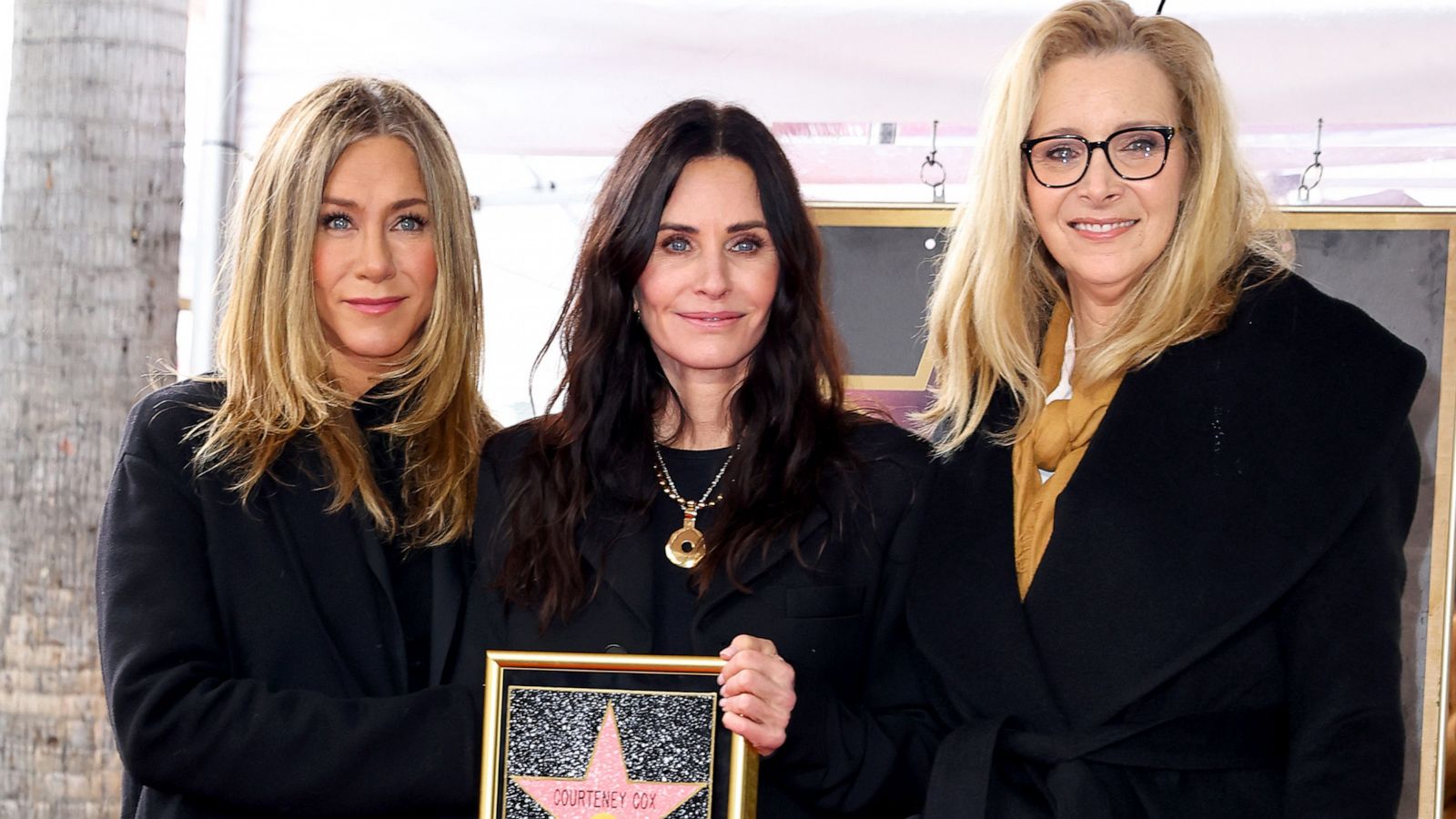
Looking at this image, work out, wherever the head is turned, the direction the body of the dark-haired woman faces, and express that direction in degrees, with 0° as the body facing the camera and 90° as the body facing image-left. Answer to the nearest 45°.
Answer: approximately 0°

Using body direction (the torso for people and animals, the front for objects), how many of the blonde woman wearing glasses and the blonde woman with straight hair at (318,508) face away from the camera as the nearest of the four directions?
0

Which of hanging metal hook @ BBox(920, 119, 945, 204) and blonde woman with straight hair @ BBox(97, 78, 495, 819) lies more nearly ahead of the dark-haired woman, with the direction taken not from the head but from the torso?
the blonde woman with straight hair

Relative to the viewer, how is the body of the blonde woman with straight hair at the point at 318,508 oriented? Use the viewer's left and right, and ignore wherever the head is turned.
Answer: facing the viewer and to the right of the viewer

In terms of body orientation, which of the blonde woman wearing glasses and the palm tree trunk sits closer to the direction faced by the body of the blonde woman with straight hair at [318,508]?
the blonde woman wearing glasses

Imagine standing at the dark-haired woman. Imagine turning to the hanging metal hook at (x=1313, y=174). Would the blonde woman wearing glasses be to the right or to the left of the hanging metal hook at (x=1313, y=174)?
right

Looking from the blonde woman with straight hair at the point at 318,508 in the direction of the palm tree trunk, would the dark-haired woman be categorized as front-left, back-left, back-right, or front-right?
back-right

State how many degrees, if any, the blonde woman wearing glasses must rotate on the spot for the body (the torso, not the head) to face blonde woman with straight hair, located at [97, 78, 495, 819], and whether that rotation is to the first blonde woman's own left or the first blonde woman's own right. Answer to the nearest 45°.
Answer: approximately 45° to the first blonde woman's own right

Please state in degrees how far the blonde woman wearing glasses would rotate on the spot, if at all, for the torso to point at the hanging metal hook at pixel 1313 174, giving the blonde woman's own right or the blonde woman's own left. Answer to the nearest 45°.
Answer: approximately 135° to the blonde woman's own right

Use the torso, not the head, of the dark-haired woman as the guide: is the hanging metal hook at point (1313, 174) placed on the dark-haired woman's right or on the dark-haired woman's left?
on the dark-haired woman's left

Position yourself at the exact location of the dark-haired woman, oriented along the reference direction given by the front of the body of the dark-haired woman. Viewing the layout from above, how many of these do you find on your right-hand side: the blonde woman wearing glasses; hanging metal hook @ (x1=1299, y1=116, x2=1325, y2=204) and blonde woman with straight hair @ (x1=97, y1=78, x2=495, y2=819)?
1

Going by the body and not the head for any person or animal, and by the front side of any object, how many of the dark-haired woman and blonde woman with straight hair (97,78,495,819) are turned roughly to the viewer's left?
0

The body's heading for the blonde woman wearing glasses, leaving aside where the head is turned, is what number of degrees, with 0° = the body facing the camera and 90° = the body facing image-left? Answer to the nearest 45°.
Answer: approximately 45°
